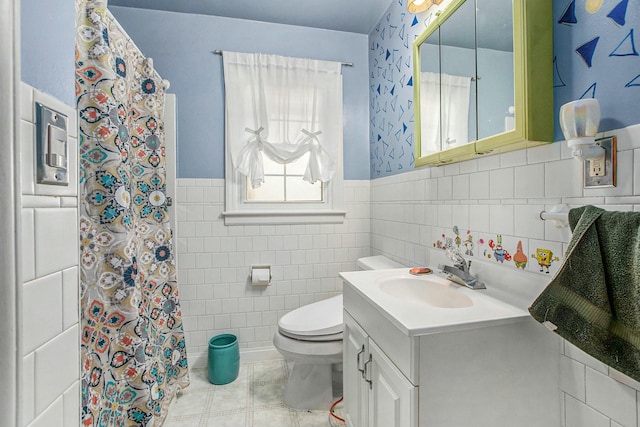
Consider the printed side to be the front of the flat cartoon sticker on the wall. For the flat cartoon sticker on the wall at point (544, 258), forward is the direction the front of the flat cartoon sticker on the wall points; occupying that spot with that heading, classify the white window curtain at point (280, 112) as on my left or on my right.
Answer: on my right

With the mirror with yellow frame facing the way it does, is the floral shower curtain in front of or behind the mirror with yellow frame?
in front

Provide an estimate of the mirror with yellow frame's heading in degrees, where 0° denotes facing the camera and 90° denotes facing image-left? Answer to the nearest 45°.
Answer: approximately 45°

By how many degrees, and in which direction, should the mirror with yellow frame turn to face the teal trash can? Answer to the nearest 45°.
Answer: approximately 45° to its right

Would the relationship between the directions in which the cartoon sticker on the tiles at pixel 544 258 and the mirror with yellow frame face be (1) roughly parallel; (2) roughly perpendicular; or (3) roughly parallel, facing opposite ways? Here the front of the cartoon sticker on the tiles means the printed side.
roughly parallel

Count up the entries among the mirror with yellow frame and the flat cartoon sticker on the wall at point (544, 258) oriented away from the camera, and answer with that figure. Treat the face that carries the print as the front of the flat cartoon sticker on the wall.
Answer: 0
